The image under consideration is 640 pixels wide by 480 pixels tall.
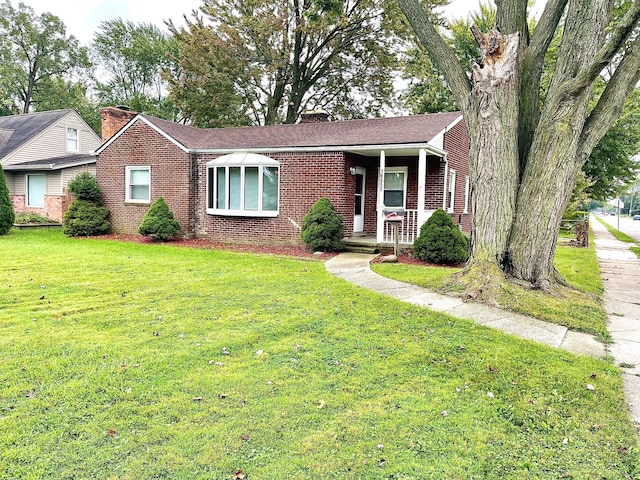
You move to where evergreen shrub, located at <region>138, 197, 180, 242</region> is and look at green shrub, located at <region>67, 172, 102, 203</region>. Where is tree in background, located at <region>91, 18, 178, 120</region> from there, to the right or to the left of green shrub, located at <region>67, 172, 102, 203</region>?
right

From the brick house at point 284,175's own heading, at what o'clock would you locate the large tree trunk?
The large tree trunk is roughly at 11 o'clock from the brick house.

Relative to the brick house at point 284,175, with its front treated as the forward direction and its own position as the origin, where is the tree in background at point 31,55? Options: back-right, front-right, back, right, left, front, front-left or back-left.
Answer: back-right

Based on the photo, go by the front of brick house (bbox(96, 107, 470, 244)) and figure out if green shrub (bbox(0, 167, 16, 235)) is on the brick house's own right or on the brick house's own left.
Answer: on the brick house's own right

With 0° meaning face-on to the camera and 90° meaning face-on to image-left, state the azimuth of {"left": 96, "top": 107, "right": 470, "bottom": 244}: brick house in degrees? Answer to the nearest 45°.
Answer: approximately 0°

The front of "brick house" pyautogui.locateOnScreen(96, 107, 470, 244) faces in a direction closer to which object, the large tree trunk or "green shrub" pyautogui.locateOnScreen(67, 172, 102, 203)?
the large tree trunk

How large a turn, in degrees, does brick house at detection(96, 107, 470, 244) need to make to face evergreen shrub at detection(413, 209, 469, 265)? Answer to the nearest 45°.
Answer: approximately 45° to its left

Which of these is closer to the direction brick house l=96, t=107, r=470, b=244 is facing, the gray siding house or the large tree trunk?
the large tree trunk

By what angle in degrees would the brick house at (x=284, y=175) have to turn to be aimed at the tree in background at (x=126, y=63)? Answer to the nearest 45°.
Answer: approximately 135° to its right

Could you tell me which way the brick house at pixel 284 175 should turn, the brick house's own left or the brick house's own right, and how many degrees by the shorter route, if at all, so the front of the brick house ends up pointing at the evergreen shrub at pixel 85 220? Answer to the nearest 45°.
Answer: approximately 90° to the brick house's own right

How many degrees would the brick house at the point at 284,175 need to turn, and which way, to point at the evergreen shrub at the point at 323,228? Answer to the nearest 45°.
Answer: approximately 45° to its left

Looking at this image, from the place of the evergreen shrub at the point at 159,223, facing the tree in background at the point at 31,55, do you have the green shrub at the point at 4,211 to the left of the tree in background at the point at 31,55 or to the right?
left

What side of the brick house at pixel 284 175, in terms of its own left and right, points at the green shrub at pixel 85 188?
right
